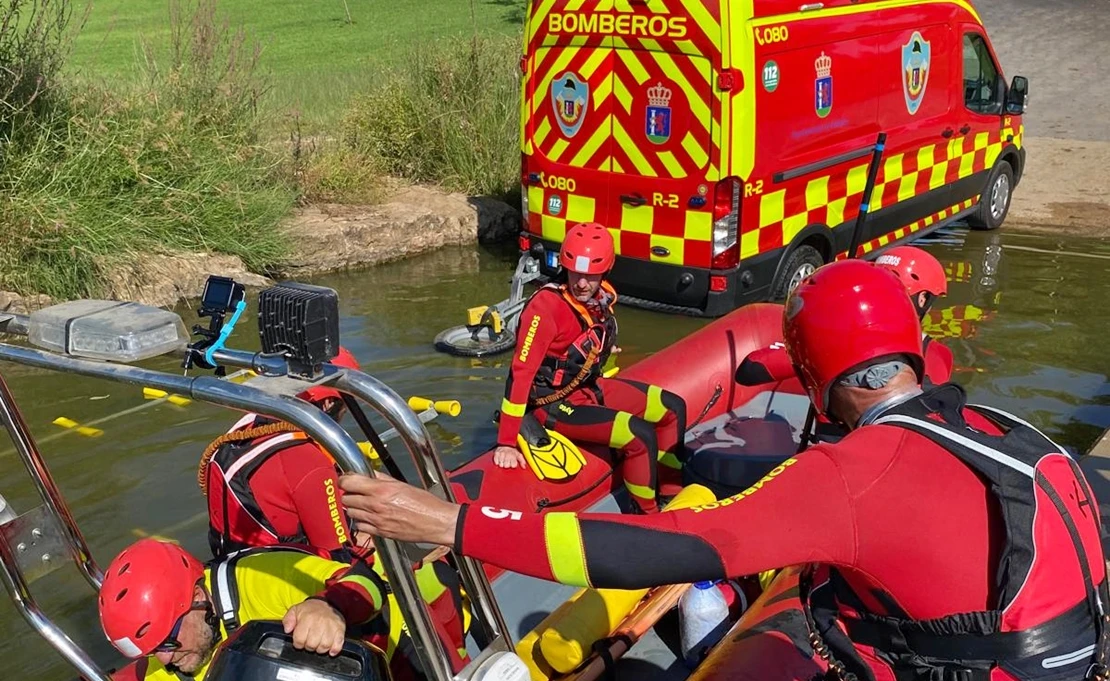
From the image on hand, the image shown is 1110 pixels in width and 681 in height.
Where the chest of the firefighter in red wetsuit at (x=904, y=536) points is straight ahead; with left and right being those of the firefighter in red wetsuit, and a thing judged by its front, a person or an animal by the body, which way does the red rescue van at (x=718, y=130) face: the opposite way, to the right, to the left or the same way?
to the right

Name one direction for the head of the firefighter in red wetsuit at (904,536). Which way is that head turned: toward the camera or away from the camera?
away from the camera

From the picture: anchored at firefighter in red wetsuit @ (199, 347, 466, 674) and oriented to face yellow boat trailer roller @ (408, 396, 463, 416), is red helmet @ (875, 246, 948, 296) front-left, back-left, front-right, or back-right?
front-right

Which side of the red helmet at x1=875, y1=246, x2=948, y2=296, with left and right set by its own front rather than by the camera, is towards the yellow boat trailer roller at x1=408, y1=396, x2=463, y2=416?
front

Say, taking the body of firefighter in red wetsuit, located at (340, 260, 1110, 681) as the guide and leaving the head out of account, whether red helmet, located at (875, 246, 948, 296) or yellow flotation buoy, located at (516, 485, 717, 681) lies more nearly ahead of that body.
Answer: the yellow flotation buoy

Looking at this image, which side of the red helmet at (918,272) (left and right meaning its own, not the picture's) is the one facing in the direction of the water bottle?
left

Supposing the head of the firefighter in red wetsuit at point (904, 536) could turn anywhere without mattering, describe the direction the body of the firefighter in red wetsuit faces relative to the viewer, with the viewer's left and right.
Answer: facing away from the viewer and to the left of the viewer

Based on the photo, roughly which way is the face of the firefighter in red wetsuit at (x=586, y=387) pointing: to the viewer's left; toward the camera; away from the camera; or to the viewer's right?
toward the camera

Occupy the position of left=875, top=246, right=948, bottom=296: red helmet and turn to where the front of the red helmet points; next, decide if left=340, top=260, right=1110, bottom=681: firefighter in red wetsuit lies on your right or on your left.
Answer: on your left

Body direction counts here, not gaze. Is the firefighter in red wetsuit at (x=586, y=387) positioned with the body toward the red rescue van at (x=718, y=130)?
no

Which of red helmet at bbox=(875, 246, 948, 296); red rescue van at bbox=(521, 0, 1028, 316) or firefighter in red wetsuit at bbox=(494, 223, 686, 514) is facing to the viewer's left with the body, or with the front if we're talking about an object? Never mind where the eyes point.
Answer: the red helmet

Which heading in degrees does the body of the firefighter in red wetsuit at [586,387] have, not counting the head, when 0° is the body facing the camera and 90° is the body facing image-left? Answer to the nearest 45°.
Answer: approximately 315°

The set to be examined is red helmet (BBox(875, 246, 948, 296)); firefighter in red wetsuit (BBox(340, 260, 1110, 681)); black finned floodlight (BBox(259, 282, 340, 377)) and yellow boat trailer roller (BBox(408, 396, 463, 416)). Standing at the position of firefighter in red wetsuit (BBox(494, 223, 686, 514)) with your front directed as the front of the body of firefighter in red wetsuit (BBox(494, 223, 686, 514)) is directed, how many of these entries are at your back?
1

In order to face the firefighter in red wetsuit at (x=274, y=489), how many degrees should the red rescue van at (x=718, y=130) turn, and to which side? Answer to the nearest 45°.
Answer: approximately 135° to its right

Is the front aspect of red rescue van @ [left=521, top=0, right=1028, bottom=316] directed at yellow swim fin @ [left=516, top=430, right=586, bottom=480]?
no

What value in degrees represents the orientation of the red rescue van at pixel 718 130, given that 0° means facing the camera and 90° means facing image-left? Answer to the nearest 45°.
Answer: approximately 225°
